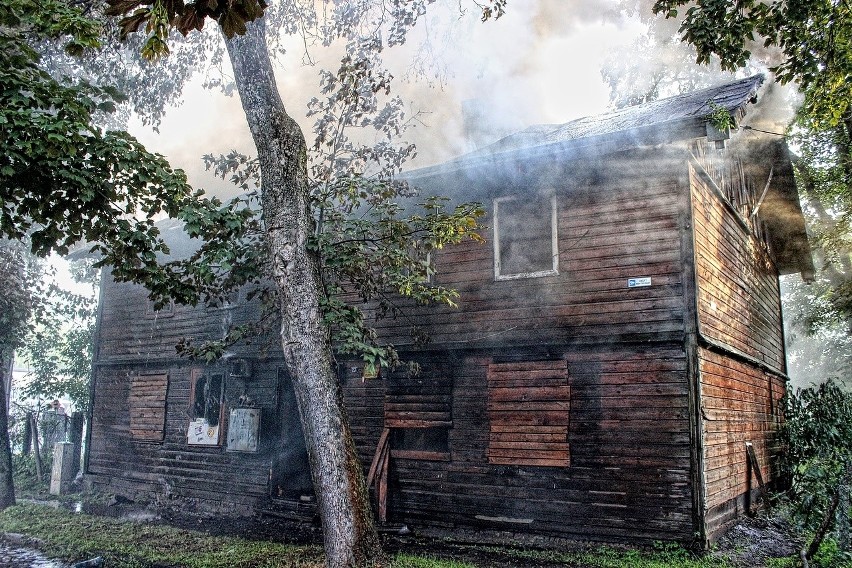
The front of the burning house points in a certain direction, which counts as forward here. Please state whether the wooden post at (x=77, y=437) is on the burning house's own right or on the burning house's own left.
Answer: on the burning house's own right

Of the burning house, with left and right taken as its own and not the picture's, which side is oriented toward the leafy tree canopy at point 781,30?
left

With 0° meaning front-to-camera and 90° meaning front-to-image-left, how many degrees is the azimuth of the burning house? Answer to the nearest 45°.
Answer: approximately 45°

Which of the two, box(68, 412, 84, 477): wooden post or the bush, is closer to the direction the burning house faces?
the wooden post

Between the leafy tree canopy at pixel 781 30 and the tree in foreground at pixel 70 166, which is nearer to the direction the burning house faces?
the tree in foreground
